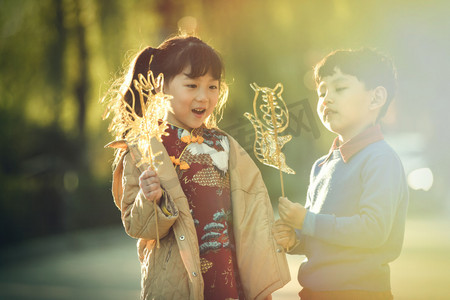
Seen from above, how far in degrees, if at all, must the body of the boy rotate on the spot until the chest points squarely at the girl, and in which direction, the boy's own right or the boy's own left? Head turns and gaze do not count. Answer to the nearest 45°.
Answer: approximately 45° to the boy's own right

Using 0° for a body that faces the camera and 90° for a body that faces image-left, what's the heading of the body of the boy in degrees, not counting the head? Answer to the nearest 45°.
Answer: approximately 45°
